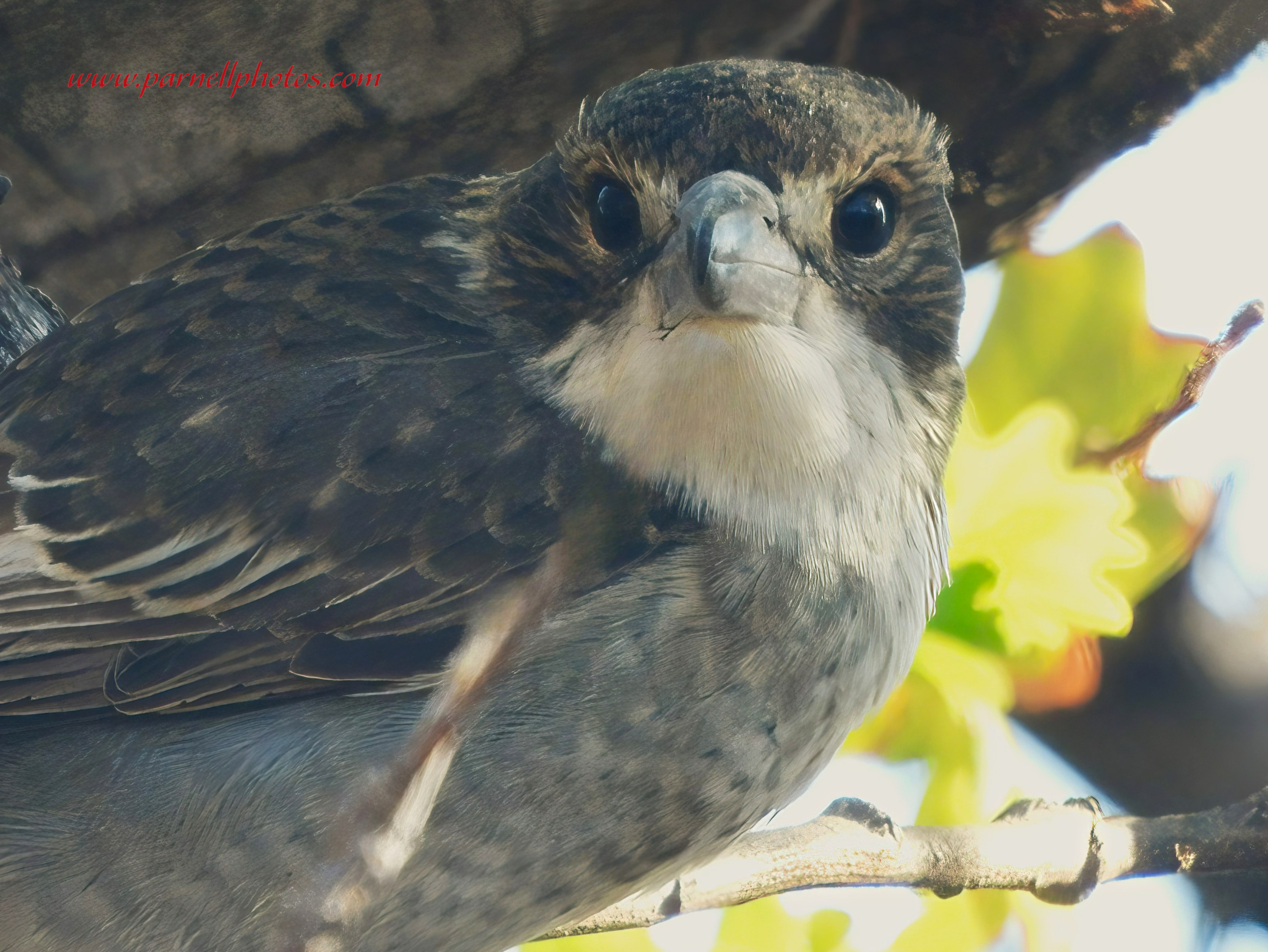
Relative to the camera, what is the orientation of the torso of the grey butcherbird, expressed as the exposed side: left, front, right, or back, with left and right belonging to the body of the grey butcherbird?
right

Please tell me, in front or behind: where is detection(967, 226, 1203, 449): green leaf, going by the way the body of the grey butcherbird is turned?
in front

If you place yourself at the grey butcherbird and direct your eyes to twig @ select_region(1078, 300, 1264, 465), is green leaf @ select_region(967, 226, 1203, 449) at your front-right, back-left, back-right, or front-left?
front-left

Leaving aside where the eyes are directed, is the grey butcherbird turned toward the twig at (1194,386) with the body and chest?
yes
